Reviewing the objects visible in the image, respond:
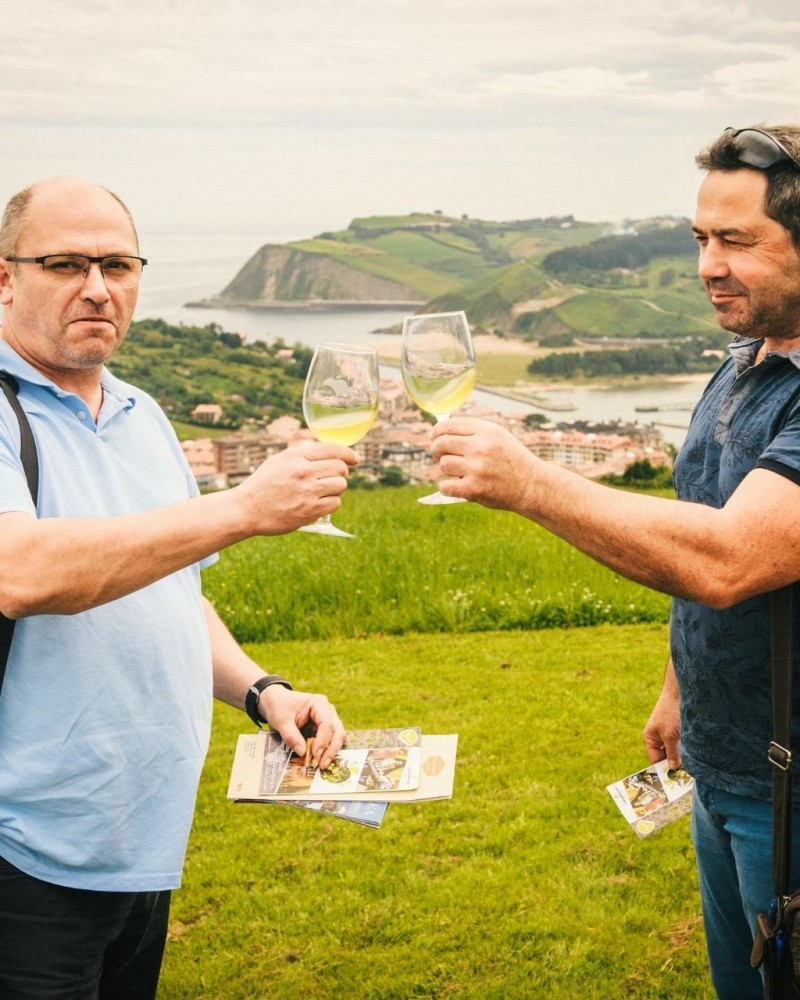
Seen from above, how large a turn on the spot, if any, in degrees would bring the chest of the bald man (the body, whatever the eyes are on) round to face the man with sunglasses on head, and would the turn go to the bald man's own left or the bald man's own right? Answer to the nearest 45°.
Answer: approximately 45° to the bald man's own left

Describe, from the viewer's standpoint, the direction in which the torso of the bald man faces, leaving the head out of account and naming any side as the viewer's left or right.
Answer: facing the viewer and to the right of the viewer
